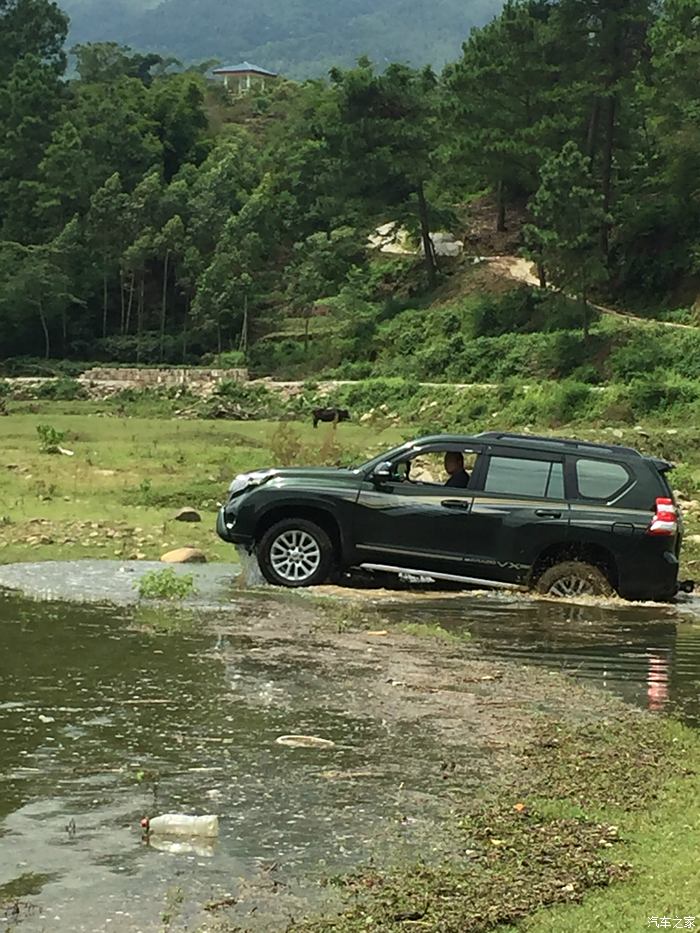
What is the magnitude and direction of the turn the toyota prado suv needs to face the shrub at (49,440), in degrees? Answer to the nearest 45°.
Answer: approximately 45° to its right

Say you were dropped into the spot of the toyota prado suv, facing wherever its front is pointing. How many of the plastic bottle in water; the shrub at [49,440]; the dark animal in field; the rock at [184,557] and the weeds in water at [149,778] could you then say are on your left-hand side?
2

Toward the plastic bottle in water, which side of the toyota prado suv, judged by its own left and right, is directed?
left

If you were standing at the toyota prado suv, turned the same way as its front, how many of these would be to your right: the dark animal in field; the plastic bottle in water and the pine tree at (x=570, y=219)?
2

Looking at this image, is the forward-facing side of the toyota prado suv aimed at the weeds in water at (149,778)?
no

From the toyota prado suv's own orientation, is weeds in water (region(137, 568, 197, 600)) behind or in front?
in front

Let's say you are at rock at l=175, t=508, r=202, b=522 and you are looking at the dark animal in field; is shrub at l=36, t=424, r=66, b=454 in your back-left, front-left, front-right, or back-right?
front-left

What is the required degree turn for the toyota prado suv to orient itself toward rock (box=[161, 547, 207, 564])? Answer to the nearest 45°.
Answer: approximately 45° to its right

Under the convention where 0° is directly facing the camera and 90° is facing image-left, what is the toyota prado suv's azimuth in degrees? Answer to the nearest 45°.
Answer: approximately 90°

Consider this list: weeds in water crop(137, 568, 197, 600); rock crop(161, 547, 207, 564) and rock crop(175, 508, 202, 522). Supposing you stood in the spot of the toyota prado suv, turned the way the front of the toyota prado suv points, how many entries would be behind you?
0

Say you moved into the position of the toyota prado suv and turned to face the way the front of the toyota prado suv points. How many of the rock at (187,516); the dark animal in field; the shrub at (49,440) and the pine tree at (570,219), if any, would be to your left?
0

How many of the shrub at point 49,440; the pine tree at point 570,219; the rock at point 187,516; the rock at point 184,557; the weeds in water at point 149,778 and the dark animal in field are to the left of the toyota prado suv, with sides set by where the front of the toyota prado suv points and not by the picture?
1

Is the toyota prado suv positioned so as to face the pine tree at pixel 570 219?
no

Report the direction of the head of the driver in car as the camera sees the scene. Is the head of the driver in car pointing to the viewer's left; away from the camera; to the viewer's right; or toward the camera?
to the viewer's left
